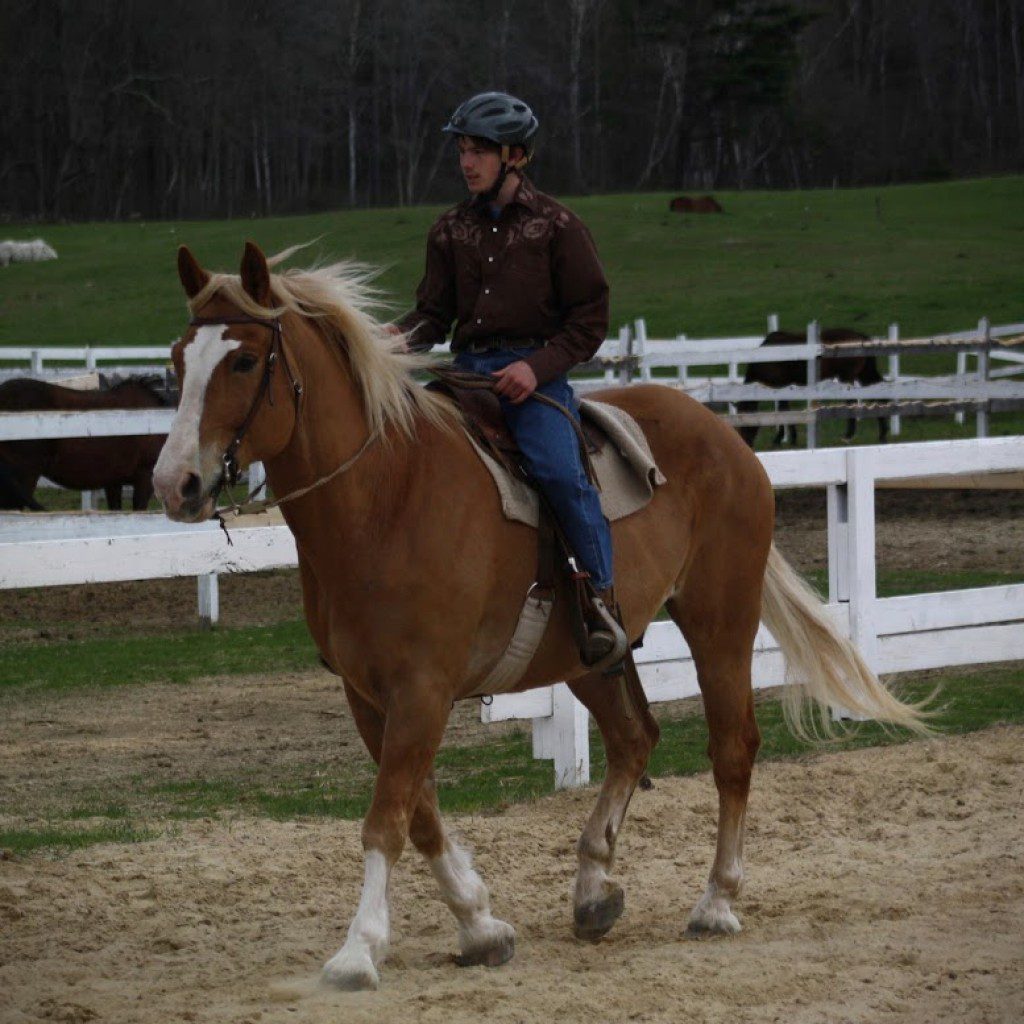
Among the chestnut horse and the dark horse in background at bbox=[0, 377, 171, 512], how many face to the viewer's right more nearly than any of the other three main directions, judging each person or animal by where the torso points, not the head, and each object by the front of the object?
1

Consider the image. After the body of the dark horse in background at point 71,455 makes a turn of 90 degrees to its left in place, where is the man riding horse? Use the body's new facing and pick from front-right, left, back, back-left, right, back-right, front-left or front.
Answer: back

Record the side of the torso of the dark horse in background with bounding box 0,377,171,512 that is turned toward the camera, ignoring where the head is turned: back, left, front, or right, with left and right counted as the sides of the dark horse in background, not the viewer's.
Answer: right

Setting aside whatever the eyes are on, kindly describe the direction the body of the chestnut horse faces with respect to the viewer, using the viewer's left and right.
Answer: facing the viewer and to the left of the viewer

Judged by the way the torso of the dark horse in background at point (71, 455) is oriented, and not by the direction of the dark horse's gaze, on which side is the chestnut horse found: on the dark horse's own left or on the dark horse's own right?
on the dark horse's own right

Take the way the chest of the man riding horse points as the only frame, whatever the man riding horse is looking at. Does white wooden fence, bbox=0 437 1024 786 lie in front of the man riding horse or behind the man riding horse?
behind

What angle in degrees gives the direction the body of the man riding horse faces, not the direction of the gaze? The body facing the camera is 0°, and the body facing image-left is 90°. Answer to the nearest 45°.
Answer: approximately 45°
